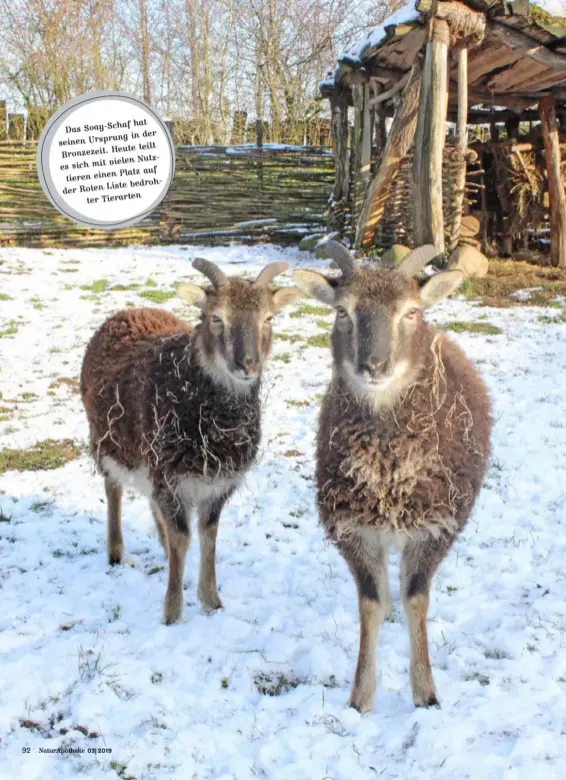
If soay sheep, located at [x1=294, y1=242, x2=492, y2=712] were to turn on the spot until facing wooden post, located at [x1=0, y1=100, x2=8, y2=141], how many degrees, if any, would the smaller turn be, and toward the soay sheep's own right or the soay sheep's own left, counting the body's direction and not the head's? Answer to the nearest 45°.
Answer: approximately 135° to the soay sheep's own right

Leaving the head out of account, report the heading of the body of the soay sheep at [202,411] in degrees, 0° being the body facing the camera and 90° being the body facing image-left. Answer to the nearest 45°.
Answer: approximately 315°

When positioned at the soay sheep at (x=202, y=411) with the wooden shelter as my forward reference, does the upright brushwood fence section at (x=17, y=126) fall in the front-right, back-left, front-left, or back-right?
front-left

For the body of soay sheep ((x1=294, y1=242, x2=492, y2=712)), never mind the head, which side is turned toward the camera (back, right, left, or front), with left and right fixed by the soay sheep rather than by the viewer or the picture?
front

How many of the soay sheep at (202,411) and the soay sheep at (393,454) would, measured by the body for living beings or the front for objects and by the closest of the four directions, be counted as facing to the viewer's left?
0

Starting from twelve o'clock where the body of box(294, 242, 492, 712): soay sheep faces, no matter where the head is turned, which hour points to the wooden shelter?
The wooden shelter is roughly at 6 o'clock from the soay sheep.

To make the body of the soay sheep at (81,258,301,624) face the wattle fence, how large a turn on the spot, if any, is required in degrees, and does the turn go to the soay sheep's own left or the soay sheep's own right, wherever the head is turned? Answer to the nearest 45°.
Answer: approximately 135° to the soay sheep's own left
